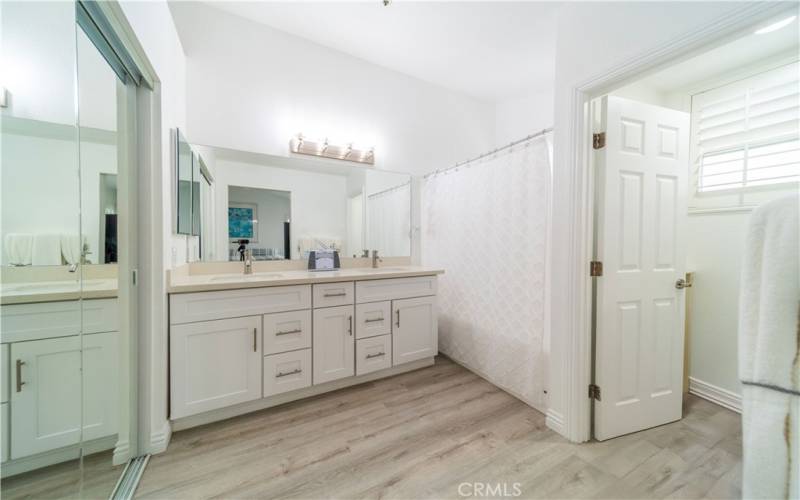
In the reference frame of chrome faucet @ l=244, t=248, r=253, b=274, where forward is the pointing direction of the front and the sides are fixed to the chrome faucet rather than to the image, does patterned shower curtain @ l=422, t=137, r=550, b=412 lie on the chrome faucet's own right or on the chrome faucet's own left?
on the chrome faucet's own left

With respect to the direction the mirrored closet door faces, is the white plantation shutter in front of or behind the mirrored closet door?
in front

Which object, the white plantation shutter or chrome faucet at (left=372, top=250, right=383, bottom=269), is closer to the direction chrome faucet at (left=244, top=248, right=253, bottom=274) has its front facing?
the white plantation shutter

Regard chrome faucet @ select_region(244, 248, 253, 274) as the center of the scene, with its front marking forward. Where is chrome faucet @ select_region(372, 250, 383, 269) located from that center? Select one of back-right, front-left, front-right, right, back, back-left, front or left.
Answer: left

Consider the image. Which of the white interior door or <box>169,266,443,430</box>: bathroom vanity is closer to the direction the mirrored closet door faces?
the white interior door

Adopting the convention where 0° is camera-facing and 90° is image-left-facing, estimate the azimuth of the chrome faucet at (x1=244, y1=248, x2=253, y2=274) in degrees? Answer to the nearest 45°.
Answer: approximately 0°

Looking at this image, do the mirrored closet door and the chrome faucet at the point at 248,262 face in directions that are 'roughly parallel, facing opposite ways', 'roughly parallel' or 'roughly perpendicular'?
roughly perpendicular

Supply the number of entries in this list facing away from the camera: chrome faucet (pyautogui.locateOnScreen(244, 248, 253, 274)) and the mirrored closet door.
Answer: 0

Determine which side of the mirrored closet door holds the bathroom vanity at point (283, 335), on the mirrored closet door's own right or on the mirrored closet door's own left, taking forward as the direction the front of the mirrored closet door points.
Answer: on the mirrored closet door's own left

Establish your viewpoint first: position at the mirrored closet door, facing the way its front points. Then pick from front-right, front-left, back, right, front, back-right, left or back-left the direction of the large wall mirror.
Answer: left

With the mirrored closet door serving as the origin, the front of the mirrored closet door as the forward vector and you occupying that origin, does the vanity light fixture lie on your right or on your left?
on your left

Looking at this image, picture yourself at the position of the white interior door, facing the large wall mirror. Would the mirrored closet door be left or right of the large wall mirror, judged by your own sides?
left

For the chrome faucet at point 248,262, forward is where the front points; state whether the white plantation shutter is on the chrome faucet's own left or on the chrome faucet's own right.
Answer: on the chrome faucet's own left

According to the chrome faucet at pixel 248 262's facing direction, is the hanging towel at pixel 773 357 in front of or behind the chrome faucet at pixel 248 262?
in front

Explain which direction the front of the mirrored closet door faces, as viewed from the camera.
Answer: facing the viewer and to the right of the viewer
